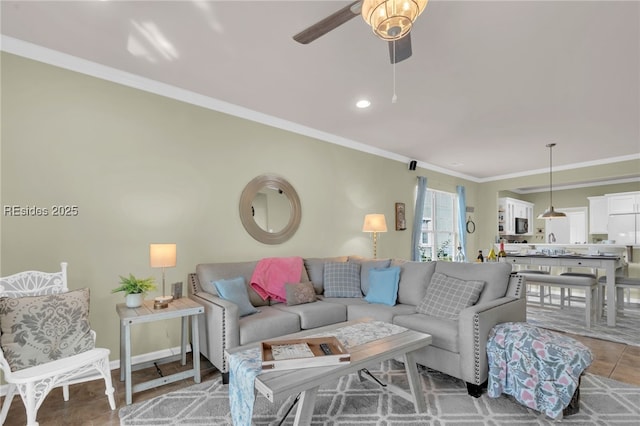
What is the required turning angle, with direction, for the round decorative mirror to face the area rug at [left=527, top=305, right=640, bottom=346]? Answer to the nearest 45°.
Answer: approximately 45° to its left

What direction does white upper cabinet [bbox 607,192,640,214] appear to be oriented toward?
toward the camera

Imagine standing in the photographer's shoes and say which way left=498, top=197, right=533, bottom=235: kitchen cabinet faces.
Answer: facing the viewer and to the right of the viewer

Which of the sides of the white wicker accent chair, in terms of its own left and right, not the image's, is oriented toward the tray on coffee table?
front

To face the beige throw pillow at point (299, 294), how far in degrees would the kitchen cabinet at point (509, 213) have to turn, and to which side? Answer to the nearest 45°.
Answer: approximately 45° to its right

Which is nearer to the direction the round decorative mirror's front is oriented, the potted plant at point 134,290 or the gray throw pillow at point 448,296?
the gray throw pillow

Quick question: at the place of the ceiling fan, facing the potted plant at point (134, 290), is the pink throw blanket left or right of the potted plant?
right

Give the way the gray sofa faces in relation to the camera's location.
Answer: facing the viewer

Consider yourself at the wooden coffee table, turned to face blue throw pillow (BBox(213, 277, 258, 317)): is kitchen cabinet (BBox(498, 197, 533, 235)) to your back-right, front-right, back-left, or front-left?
front-right

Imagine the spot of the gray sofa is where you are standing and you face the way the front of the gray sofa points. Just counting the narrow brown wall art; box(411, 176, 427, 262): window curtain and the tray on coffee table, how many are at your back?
2

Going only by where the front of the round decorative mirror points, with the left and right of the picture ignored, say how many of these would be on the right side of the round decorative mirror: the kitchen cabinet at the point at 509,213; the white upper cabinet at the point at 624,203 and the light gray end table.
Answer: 1

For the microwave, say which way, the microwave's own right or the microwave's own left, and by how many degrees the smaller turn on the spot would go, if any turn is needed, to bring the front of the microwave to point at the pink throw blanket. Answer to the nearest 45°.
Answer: approximately 45° to the microwave's own right

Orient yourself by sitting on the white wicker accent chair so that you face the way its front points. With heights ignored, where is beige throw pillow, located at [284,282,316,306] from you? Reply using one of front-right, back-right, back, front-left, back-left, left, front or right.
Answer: front-left

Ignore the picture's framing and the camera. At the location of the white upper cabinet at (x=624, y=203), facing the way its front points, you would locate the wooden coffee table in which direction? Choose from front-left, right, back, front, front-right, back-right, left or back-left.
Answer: front

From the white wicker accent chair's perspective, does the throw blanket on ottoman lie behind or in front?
in front

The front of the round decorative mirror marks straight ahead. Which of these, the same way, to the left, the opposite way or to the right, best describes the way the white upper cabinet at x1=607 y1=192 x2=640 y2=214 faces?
to the right

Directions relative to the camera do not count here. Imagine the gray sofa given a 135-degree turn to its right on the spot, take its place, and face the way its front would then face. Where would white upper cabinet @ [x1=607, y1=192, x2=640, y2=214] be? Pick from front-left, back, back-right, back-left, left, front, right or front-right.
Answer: right

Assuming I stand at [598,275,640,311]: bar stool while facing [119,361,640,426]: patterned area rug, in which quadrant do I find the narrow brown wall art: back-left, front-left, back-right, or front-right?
front-right
